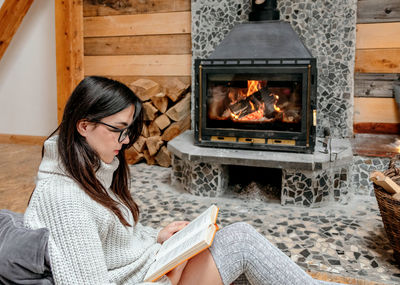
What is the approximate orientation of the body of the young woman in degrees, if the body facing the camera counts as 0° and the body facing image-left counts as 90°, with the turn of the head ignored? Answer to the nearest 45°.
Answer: approximately 270°

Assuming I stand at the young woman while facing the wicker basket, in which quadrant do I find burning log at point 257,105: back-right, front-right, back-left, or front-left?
front-left

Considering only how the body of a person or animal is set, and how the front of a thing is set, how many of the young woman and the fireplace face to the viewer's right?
1

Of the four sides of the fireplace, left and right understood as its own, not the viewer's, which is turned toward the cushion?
front

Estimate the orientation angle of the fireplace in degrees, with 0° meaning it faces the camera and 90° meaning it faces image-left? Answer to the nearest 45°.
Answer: approximately 0°

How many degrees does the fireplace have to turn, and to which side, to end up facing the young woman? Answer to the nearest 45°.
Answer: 0° — it already faces them

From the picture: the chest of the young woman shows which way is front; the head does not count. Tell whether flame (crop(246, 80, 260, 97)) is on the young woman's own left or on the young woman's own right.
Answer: on the young woman's own left

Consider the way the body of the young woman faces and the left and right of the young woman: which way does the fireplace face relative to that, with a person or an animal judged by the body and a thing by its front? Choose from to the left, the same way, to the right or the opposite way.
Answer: to the right
